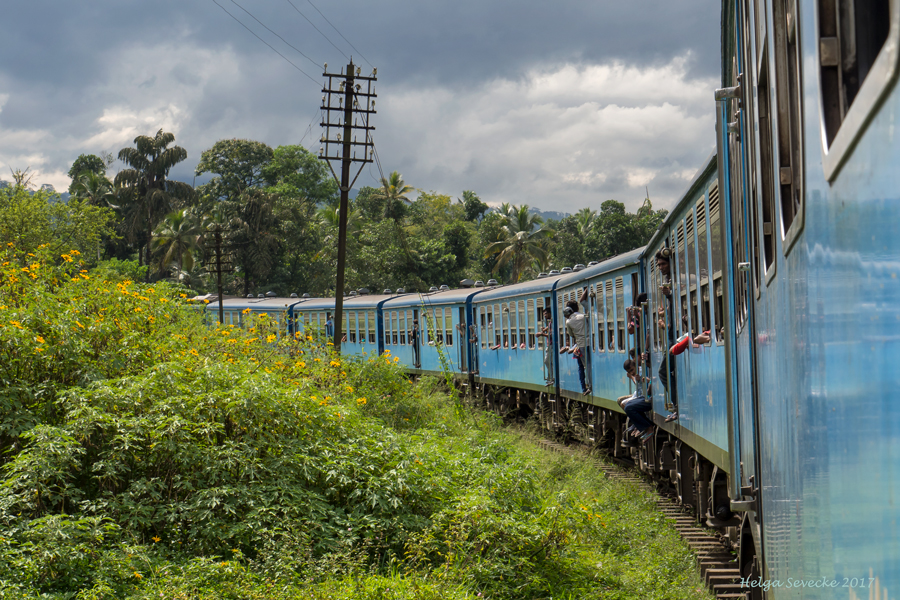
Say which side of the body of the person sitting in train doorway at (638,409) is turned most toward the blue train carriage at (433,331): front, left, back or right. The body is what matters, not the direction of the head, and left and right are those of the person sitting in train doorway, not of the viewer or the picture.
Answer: right

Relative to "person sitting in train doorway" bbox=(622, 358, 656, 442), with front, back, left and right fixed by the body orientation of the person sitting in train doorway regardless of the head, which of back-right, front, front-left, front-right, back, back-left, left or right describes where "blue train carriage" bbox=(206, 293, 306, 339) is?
right

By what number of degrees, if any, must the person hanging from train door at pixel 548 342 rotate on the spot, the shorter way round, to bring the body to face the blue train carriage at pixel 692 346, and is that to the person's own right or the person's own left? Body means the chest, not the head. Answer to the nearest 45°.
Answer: approximately 90° to the person's own left

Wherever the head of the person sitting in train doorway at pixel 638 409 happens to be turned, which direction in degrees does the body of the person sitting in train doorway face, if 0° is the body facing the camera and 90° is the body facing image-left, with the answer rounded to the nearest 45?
approximately 45°

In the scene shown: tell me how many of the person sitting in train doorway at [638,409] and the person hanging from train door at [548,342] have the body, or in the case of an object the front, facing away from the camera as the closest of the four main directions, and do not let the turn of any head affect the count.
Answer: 0

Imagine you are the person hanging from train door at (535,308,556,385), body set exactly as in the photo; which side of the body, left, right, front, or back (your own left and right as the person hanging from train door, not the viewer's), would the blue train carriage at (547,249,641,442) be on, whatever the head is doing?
left

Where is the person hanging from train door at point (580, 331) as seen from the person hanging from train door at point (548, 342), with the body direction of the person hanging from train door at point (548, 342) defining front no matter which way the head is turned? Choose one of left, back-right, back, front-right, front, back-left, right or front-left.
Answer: left

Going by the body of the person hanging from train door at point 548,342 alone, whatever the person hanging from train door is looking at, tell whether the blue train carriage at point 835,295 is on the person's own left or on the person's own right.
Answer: on the person's own left

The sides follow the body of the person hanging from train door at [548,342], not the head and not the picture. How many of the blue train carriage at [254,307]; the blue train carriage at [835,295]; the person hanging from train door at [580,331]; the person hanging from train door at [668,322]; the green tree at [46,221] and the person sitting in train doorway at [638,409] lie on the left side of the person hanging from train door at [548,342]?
4

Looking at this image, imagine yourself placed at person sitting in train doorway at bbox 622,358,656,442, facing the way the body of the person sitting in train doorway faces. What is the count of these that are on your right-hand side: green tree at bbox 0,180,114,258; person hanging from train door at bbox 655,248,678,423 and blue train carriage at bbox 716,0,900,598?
1

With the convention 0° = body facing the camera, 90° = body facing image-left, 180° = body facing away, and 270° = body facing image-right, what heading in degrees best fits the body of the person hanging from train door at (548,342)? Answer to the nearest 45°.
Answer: approximately 90°

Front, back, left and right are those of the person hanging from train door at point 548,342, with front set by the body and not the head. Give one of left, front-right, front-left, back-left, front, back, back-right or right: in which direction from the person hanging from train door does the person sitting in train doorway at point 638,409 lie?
left

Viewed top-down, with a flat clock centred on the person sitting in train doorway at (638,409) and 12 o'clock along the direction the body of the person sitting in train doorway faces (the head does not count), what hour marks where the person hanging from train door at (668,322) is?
The person hanging from train door is roughly at 10 o'clock from the person sitting in train doorway.
